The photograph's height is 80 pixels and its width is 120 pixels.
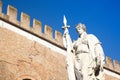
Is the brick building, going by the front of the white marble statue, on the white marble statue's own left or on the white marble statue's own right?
on the white marble statue's own right

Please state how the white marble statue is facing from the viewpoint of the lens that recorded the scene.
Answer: facing the viewer and to the left of the viewer
